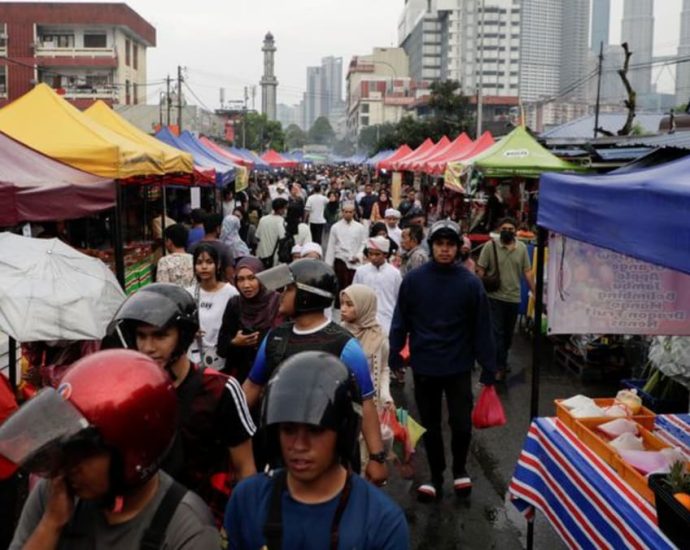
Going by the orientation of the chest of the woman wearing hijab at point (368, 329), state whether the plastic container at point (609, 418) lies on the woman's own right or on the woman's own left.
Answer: on the woman's own left

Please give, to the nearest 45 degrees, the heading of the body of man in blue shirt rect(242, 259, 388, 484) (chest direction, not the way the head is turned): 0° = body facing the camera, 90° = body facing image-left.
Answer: approximately 45°

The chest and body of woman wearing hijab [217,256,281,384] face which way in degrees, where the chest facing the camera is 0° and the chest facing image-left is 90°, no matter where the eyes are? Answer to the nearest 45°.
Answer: approximately 0°

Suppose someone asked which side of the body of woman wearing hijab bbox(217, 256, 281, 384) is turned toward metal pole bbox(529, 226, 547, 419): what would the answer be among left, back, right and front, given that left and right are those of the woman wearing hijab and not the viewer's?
left

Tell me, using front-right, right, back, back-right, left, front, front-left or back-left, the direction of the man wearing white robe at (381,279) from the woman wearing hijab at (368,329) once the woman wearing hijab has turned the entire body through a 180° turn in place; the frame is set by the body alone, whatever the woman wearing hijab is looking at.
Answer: front-left

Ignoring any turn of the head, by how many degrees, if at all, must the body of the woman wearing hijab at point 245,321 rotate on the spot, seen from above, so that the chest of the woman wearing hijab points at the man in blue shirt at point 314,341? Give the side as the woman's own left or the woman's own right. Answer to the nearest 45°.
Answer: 0° — they already face them

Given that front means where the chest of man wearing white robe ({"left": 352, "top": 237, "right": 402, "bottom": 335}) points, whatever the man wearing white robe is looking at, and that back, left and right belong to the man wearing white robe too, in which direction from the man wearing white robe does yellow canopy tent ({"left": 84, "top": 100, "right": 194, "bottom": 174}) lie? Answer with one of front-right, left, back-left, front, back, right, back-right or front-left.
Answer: back-right

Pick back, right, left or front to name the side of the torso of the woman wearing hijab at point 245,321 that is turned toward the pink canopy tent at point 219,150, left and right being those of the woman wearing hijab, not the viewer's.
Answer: back

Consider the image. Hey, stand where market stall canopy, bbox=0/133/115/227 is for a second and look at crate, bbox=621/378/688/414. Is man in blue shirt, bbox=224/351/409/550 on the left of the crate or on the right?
right

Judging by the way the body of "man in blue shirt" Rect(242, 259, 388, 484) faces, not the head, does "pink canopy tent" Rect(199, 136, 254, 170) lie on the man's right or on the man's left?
on the man's right

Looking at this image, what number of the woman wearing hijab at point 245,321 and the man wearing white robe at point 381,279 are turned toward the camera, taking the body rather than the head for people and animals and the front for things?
2

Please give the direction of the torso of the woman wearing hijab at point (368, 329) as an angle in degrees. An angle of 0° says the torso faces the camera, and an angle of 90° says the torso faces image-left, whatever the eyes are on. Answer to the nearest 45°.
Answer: approximately 45°
